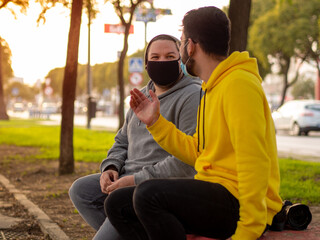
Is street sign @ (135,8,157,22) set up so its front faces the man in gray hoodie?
yes

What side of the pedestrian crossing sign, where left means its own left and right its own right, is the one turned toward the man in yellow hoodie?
front

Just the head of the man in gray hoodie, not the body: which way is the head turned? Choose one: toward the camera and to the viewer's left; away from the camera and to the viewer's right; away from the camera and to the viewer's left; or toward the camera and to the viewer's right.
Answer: toward the camera and to the viewer's right

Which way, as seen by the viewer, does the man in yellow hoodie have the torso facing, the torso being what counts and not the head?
to the viewer's left

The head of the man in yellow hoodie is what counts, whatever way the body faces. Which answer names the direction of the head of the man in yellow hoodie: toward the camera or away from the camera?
away from the camera
